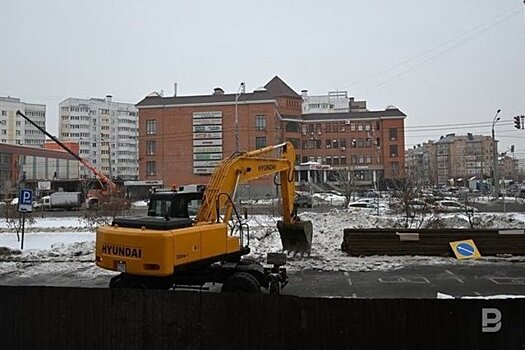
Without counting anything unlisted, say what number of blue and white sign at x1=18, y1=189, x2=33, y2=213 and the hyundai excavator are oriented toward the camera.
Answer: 1

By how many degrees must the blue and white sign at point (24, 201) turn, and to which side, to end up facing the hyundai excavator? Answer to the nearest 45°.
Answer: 0° — it already faces it

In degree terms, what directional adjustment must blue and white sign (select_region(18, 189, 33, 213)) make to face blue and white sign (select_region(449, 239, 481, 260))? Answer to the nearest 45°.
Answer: approximately 45° to its left

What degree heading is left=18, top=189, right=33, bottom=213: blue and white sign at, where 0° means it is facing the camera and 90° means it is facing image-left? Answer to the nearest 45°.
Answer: approximately 0°

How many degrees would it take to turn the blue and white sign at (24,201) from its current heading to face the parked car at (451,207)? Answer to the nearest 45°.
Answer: approximately 90° to its left

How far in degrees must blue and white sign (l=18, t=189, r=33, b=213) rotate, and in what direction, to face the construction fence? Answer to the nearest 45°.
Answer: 0° — it already faces it

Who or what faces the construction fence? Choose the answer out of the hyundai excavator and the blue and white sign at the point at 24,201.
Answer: the blue and white sign

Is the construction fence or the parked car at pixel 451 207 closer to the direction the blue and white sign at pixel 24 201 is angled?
the construction fence

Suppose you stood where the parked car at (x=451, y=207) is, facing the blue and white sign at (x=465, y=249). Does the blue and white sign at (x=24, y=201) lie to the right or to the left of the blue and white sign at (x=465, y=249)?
right

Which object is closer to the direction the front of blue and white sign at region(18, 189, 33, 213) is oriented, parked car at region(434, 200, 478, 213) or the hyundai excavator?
the hyundai excavator

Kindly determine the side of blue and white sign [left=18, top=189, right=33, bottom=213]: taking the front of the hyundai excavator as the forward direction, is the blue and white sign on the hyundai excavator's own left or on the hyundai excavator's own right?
on the hyundai excavator's own left

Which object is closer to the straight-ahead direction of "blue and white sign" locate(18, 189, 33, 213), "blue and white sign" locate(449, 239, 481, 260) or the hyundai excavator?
the hyundai excavator

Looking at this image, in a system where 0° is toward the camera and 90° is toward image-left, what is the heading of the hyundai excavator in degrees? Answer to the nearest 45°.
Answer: approximately 225°

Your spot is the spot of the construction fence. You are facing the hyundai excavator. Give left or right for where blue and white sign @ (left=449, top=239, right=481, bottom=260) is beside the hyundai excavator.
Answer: right
